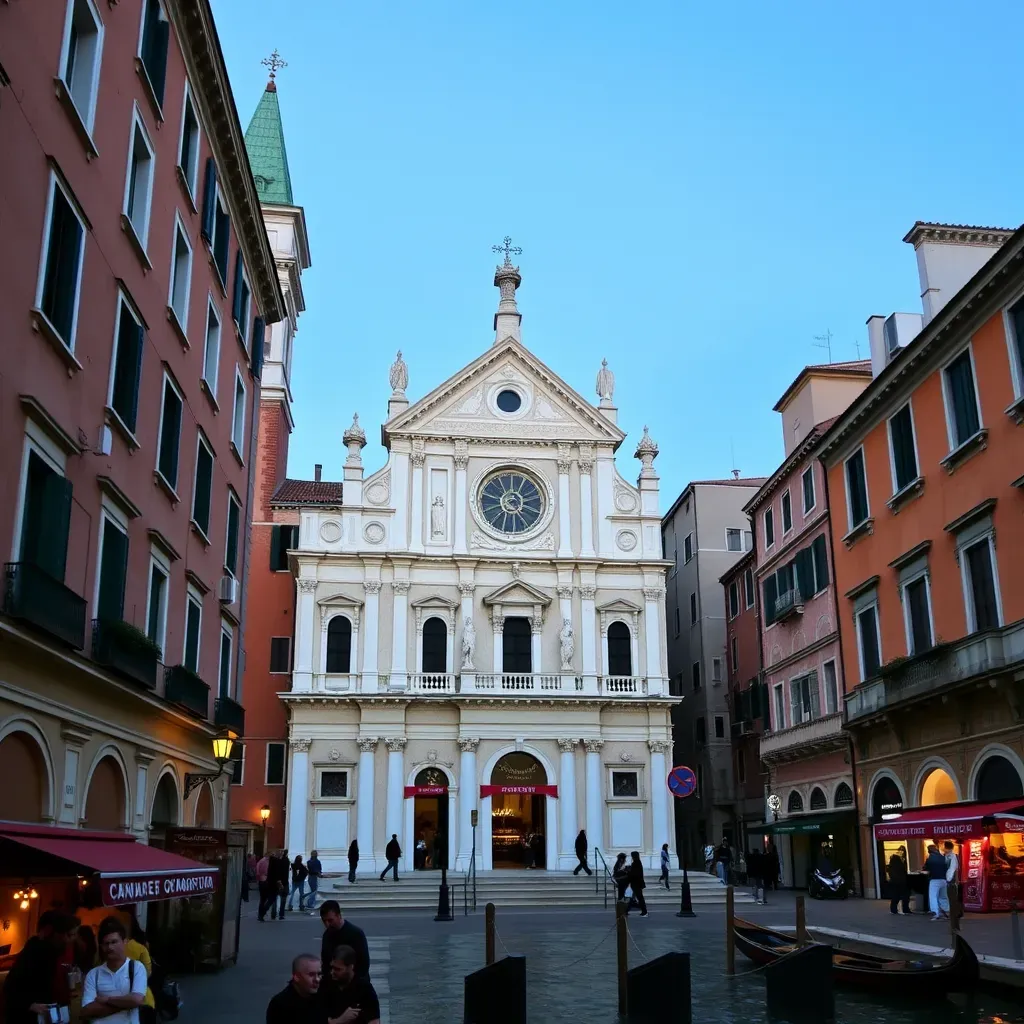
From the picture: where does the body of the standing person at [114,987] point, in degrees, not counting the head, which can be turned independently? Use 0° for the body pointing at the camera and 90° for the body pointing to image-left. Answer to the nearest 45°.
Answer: approximately 0°

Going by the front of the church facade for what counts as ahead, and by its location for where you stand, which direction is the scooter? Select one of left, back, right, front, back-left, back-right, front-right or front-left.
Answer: front-left

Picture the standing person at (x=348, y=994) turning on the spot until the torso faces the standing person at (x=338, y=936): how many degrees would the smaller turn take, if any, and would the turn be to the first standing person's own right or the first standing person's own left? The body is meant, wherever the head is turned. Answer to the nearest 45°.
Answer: approximately 135° to the first standing person's own right

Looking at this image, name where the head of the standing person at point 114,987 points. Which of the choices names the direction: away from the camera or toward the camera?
toward the camera

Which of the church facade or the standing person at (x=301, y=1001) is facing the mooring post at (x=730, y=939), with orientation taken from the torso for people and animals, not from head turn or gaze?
the church facade

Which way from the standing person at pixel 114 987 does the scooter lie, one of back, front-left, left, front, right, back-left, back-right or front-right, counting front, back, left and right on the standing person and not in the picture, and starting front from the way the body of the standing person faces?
back-left

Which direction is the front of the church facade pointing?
toward the camera

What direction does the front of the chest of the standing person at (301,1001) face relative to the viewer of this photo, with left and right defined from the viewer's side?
facing the viewer and to the right of the viewer

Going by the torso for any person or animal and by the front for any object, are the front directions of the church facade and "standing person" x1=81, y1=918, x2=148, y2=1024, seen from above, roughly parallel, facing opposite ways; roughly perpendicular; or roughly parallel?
roughly parallel

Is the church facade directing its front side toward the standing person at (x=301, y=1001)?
yes

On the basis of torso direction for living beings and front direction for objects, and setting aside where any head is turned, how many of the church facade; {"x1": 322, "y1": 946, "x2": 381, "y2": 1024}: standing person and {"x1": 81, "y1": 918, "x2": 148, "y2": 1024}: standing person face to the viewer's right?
0
